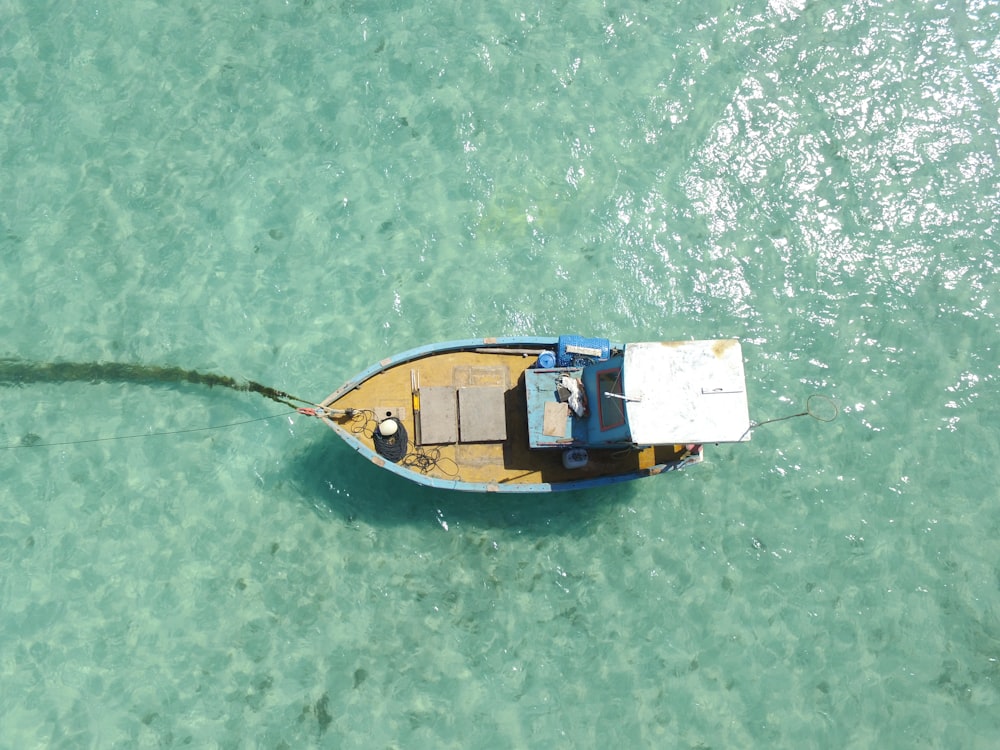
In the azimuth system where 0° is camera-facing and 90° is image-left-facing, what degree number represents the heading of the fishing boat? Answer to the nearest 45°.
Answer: approximately 90°

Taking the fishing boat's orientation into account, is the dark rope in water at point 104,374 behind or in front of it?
in front

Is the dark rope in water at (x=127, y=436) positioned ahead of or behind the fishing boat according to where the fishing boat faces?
ahead
